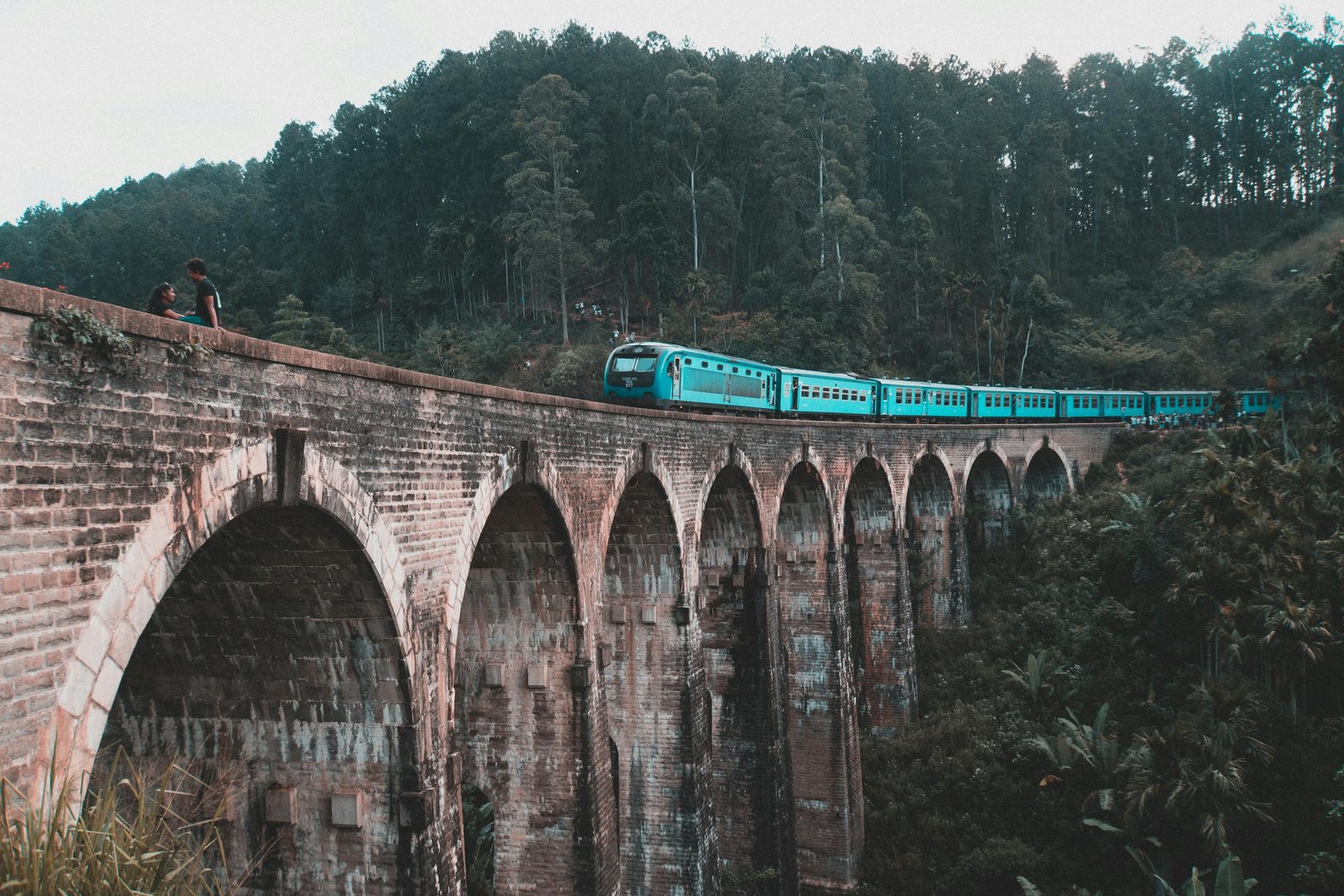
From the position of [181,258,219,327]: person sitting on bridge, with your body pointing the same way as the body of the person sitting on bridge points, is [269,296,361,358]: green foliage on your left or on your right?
on your right

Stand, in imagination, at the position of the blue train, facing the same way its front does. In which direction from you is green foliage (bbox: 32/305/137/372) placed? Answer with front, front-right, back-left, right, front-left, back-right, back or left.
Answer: front-left

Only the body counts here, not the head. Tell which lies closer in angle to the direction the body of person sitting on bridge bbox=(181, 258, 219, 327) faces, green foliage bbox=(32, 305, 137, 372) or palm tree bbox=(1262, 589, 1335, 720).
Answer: the green foliage

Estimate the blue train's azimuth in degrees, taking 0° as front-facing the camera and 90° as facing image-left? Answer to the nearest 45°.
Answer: approximately 45°

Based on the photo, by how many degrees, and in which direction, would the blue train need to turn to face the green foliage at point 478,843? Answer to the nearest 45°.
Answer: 0° — it already faces it

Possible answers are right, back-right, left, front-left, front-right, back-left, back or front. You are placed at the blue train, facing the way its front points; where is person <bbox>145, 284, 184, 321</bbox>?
front-left

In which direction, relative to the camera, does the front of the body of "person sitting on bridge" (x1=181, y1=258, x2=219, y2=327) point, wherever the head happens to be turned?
to the viewer's left

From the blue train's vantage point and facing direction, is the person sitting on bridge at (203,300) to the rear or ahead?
ahead
